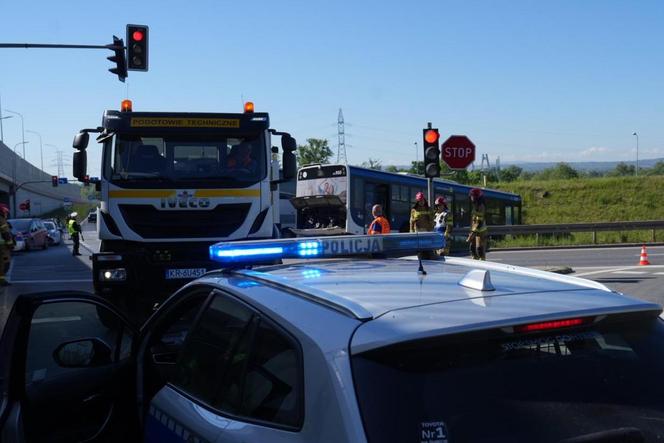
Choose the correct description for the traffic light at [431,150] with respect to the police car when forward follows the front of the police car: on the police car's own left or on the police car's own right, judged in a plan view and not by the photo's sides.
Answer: on the police car's own right

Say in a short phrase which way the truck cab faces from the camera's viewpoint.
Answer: facing the viewer

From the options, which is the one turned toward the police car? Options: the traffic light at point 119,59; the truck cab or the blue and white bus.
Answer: the truck cab

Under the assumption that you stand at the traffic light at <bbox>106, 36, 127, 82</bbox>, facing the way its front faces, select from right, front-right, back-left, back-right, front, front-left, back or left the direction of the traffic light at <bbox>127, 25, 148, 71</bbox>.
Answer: back-left

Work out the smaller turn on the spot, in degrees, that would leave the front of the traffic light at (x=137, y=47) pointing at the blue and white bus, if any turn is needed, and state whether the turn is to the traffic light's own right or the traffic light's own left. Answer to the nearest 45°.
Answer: approximately 135° to the traffic light's own left

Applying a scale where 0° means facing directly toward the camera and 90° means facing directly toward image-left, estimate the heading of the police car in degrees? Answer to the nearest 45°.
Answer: approximately 135°

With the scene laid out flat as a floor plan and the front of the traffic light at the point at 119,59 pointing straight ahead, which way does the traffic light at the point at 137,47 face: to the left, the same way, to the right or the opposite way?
to the left

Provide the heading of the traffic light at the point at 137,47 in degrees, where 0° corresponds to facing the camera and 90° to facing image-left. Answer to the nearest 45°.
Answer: approximately 0°

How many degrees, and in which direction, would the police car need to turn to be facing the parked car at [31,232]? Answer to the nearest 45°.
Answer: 0° — it already faces it
